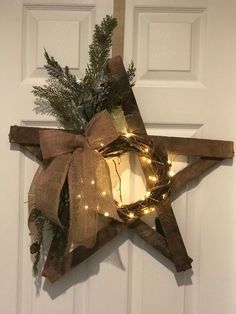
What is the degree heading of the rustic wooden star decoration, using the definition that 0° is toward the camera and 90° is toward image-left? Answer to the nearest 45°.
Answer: approximately 0°
